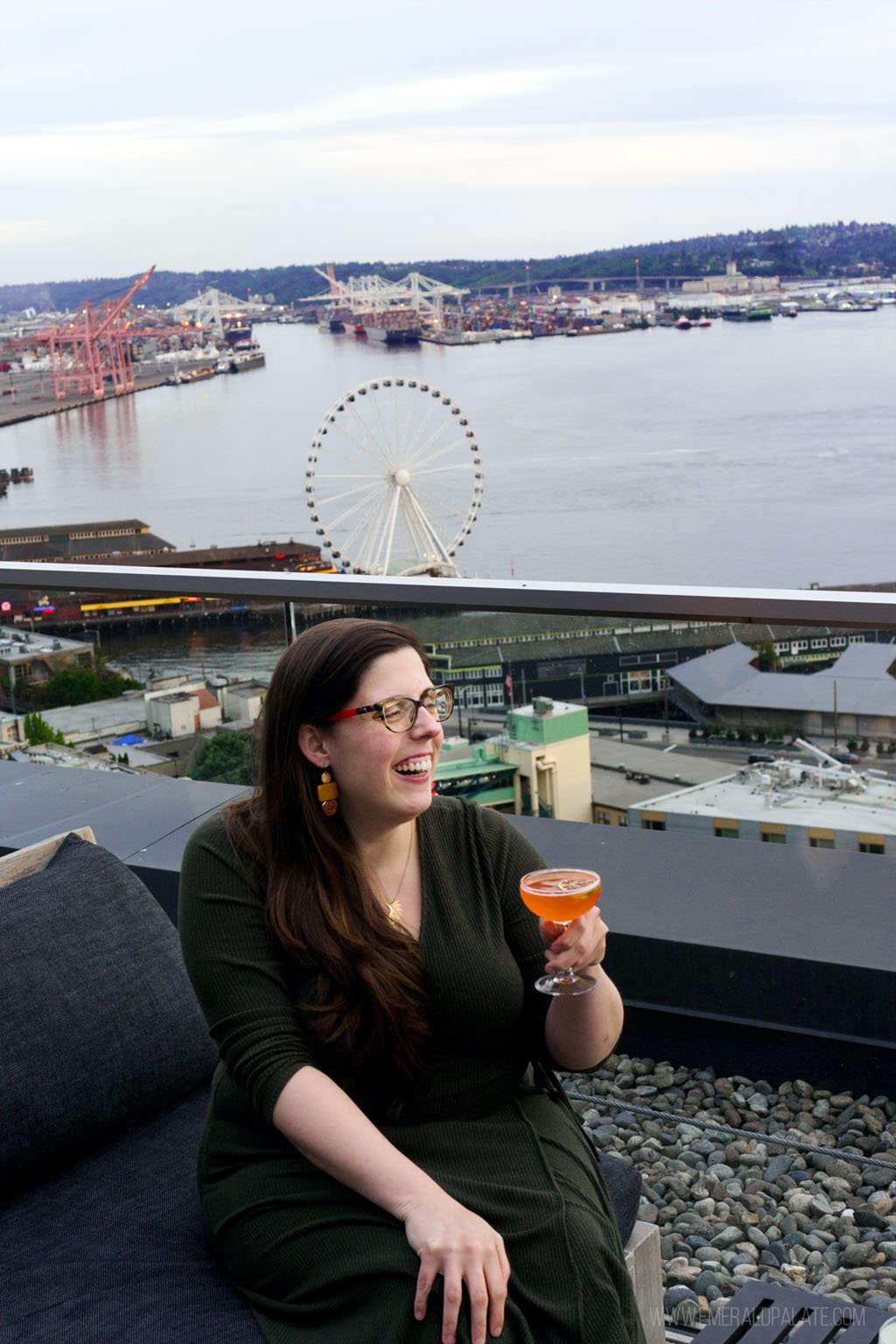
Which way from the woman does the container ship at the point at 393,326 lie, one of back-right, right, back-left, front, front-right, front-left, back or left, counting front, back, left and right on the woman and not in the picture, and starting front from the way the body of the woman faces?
back-left

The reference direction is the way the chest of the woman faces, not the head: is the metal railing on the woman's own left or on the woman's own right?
on the woman's own left

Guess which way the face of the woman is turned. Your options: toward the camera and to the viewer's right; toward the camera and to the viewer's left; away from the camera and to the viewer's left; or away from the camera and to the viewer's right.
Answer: toward the camera and to the viewer's right

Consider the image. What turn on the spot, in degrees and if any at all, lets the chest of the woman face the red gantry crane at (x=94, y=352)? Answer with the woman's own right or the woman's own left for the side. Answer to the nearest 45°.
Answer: approximately 135° to the woman's own left

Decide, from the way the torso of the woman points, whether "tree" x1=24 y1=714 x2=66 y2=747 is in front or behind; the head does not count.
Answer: behind

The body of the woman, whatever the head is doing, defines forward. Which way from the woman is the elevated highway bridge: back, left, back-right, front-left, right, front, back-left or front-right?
back-left

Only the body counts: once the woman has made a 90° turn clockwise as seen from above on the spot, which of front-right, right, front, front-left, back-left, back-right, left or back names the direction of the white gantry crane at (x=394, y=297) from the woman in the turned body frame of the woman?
back-right

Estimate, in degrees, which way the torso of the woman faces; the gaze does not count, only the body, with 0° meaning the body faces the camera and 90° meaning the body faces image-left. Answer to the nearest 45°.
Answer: approximately 315°
